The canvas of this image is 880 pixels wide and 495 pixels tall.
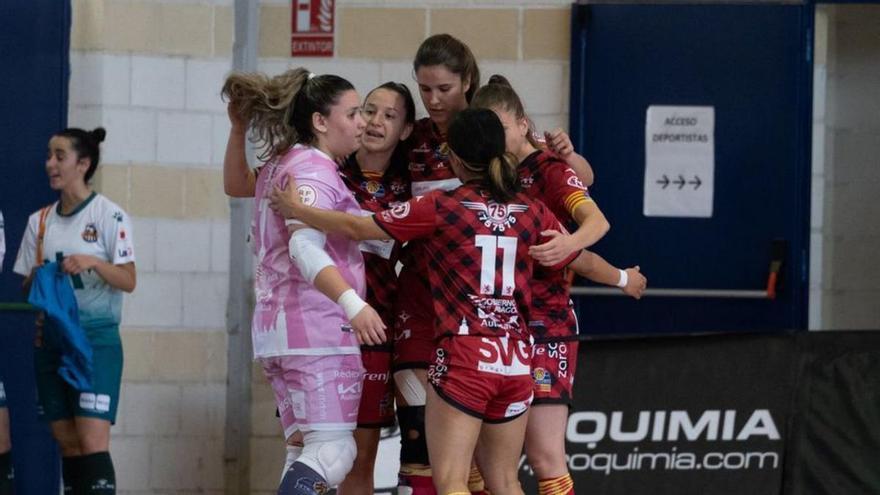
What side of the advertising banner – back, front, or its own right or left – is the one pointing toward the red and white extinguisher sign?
right

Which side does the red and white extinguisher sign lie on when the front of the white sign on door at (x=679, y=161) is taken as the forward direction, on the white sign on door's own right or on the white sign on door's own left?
on the white sign on door's own right

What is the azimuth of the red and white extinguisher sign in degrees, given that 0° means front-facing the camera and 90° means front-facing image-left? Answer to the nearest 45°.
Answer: approximately 0°

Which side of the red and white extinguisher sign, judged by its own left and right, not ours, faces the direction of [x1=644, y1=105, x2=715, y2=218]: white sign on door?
left

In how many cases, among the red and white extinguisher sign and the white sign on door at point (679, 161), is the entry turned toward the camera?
2

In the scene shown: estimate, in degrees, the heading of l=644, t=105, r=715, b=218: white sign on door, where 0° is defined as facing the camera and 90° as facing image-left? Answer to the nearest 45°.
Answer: approximately 0°

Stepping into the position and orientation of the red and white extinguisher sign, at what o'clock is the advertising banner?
The advertising banner is roughly at 10 o'clock from the red and white extinguisher sign.
